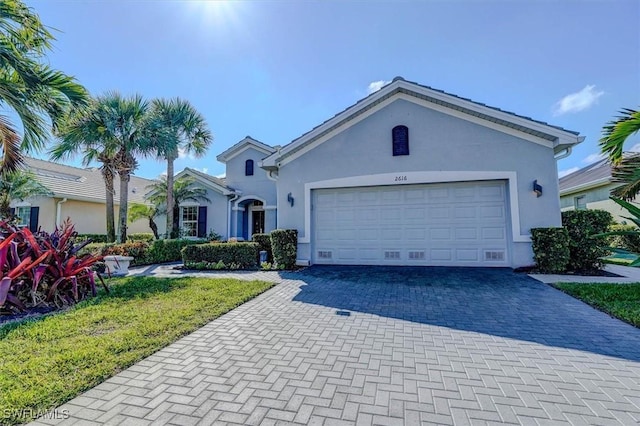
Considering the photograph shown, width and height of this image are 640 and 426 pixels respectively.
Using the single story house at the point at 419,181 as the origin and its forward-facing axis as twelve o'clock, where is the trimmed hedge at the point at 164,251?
The trimmed hedge is roughly at 3 o'clock from the single story house.

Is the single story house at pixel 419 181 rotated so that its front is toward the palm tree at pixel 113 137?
no

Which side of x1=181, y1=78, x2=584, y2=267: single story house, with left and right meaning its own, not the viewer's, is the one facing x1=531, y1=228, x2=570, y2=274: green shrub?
left

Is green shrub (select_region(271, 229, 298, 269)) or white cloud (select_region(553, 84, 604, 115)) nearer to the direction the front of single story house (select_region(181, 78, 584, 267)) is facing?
the green shrub

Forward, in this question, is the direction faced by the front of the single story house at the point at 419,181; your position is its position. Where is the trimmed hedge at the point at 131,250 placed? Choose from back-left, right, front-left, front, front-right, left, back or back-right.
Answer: right

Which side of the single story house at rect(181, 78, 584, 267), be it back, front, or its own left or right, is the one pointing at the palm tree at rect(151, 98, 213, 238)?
right

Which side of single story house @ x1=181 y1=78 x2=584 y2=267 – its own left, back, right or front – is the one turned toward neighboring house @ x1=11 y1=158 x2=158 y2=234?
right

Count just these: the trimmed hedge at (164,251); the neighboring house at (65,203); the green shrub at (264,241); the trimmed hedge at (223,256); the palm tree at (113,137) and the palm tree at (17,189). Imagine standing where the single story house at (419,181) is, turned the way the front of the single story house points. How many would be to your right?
6

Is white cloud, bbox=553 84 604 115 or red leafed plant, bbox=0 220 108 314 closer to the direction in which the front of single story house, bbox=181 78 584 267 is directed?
the red leafed plant

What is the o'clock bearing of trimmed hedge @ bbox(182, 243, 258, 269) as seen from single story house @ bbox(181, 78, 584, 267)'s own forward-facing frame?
The trimmed hedge is roughly at 3 o'clock from the single story house.

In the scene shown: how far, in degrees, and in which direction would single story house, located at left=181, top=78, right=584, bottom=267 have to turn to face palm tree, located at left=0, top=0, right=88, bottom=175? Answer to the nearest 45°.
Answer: approximately 45° to its right

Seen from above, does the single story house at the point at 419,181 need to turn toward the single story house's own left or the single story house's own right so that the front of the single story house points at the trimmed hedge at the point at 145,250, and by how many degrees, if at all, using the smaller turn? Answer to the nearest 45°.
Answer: approximately 90° to the single story house's own right

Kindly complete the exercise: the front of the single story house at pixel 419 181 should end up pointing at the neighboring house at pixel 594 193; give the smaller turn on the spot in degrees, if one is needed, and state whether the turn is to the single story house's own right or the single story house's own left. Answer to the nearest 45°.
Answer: approximately 135° to the single story house's own left

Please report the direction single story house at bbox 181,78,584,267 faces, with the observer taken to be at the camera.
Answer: facing the viewer

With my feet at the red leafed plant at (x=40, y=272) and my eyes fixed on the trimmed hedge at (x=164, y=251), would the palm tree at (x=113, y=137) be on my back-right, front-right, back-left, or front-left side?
front-left

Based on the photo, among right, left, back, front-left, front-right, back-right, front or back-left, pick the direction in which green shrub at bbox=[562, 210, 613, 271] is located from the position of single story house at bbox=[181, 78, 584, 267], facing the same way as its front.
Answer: left

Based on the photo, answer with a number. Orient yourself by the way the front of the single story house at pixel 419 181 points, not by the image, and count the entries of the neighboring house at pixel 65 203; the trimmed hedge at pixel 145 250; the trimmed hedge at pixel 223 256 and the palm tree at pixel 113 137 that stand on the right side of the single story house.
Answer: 4
